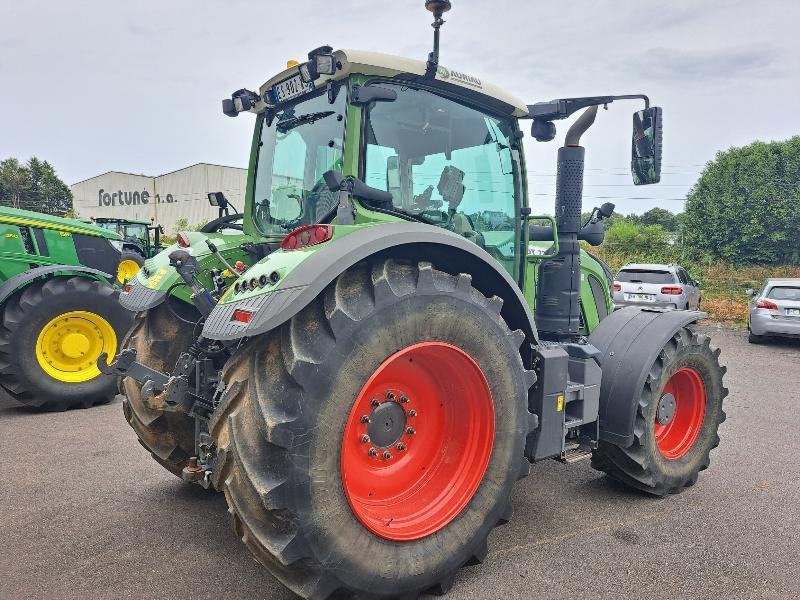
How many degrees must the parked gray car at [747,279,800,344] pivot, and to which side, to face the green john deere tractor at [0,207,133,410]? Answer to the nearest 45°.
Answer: approximately 135° to its left

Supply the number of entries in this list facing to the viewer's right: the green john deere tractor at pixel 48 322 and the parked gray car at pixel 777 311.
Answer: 1

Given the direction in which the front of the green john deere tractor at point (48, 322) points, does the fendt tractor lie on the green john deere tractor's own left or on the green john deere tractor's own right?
on the green john deere tractor's own right

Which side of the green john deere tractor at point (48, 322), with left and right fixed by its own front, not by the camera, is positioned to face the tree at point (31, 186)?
left

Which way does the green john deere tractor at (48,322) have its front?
to the viewer's right

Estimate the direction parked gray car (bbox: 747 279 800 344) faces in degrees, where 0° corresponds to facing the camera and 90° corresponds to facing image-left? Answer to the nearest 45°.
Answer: approximately 180°

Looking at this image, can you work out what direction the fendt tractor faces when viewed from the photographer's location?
facing away from the viewer and to the right of the viewer
